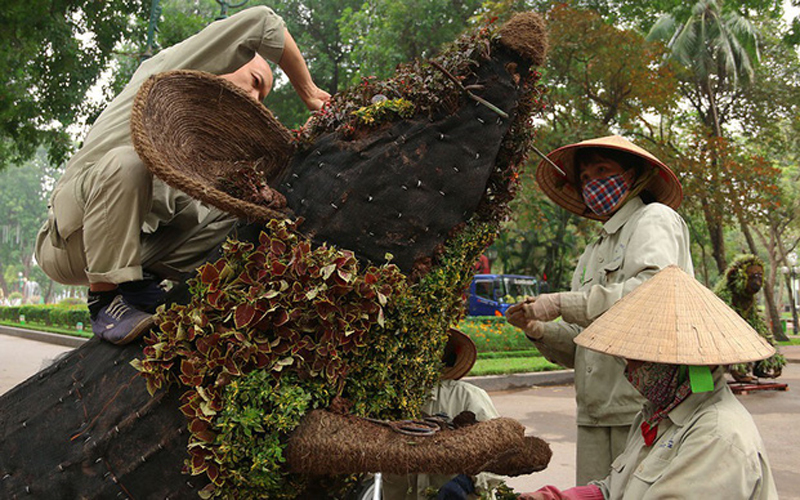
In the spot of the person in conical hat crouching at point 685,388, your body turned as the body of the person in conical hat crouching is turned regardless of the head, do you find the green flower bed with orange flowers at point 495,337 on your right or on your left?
on your right

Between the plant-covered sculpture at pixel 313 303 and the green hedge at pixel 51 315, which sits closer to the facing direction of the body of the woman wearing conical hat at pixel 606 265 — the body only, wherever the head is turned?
the plant-covered sculpture

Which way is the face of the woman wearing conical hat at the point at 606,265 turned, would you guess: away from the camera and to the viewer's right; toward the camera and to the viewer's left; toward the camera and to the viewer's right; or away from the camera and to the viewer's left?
toward the camera and to the viewer's left

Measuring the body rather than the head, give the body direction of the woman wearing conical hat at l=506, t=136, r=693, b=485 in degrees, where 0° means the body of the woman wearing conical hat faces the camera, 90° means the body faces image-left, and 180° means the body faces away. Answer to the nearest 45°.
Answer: approximately 45°

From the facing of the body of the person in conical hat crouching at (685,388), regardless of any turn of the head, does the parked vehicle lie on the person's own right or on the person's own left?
on the person's own right

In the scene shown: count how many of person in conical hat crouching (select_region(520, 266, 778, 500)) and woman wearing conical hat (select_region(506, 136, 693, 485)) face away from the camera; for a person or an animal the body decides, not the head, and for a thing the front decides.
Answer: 0

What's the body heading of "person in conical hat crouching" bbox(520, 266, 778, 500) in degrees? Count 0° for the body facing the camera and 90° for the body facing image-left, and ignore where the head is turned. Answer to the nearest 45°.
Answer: approximately 45°

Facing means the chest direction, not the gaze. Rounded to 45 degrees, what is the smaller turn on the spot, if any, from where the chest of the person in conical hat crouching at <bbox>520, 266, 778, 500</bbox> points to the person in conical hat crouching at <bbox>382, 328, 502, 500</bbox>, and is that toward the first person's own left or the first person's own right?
approximately 90° to the first person's own right
